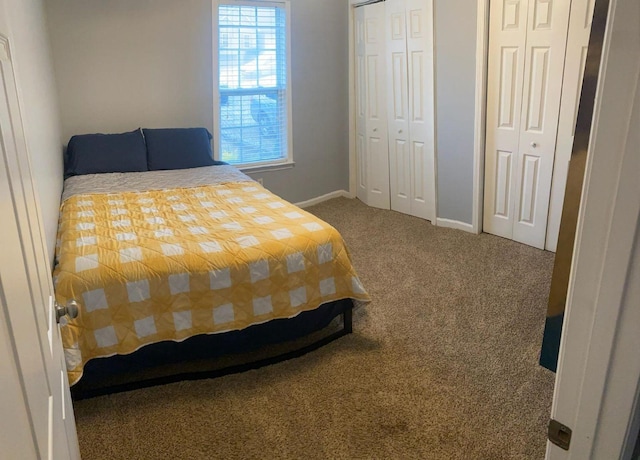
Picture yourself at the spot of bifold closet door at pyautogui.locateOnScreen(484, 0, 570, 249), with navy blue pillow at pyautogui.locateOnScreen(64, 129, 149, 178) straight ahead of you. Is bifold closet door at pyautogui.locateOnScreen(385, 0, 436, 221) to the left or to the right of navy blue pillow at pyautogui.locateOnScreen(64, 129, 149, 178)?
right

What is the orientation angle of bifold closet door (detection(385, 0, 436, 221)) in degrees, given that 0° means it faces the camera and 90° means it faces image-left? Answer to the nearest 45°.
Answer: approximately 45°

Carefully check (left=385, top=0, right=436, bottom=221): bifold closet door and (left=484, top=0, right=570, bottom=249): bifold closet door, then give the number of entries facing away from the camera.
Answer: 0

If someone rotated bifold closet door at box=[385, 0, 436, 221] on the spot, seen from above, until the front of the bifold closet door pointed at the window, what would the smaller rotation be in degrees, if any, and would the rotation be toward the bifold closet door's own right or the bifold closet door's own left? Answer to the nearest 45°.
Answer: approximately 45° to the bifold closet door's own right

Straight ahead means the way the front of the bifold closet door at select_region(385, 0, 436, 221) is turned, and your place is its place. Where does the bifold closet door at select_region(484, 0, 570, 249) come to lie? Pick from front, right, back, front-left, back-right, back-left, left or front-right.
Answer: left
